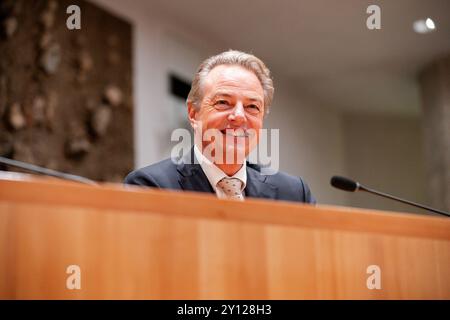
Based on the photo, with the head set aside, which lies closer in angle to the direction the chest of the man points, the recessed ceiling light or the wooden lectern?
the wooden lectern

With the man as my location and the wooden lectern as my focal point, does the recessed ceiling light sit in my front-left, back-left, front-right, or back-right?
back-left

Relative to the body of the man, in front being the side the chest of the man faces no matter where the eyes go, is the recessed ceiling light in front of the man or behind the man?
behind

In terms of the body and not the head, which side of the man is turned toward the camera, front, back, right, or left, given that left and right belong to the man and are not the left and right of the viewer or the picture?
front

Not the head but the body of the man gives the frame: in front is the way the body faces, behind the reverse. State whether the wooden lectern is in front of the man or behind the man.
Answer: in front
